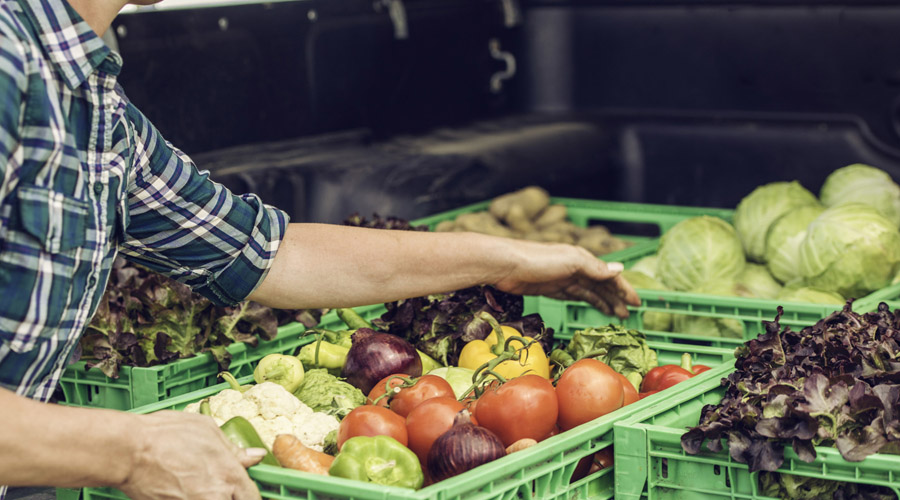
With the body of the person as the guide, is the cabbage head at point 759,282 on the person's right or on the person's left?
on the person's left

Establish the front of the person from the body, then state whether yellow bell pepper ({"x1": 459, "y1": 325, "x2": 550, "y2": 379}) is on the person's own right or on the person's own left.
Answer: on the person's own left

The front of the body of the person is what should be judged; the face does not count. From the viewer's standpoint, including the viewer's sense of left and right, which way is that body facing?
facing the viewer and to the right of the viewer

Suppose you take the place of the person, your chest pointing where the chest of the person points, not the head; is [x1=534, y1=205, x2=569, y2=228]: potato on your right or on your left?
on your left

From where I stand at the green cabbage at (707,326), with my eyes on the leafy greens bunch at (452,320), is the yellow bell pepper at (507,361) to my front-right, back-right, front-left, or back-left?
front-left

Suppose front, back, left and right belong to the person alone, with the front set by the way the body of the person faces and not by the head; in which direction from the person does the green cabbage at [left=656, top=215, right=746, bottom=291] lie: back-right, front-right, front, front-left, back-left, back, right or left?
left

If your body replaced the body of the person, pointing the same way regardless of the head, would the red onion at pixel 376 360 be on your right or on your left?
on your left

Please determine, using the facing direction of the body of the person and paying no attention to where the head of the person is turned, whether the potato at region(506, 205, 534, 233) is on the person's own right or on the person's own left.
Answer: on the person's own left
